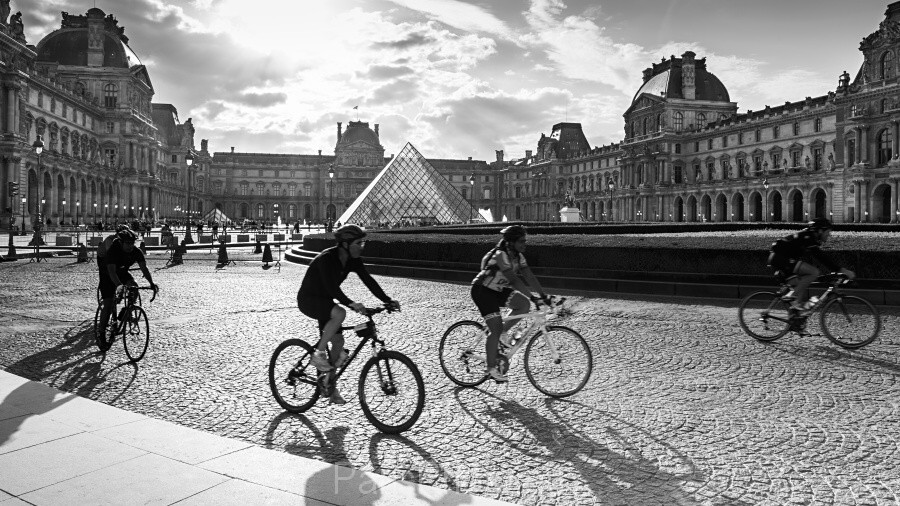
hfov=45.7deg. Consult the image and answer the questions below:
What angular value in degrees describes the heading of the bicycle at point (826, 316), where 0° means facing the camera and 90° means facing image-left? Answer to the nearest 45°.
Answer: approximately 270°

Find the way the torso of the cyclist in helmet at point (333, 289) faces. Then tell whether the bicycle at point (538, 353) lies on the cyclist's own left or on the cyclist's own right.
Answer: on the cyclist's own left

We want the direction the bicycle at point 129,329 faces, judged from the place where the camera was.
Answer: facing the viewer and to the right of the viewer

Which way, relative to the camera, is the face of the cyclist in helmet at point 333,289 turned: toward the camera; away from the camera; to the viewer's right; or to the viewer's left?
to the viewer's right

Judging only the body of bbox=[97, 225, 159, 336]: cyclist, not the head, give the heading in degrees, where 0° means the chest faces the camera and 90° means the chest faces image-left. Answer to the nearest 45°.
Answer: approximately 315°

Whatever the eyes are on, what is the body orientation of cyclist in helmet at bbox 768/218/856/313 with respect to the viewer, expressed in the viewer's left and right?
facing to the right of the viewer

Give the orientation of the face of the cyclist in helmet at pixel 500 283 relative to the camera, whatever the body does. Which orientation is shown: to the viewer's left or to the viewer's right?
to the viewer's right

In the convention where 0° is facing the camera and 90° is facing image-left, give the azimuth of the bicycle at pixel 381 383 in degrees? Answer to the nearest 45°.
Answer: approximately 315°

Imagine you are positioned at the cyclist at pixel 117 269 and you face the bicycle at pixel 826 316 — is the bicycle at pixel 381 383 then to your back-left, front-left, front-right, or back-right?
front-right

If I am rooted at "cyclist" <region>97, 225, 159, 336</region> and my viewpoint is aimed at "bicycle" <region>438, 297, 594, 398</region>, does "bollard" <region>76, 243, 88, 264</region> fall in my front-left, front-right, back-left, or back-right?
back-left

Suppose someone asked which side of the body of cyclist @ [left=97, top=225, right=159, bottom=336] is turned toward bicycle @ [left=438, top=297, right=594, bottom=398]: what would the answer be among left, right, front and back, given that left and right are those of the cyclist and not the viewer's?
front
